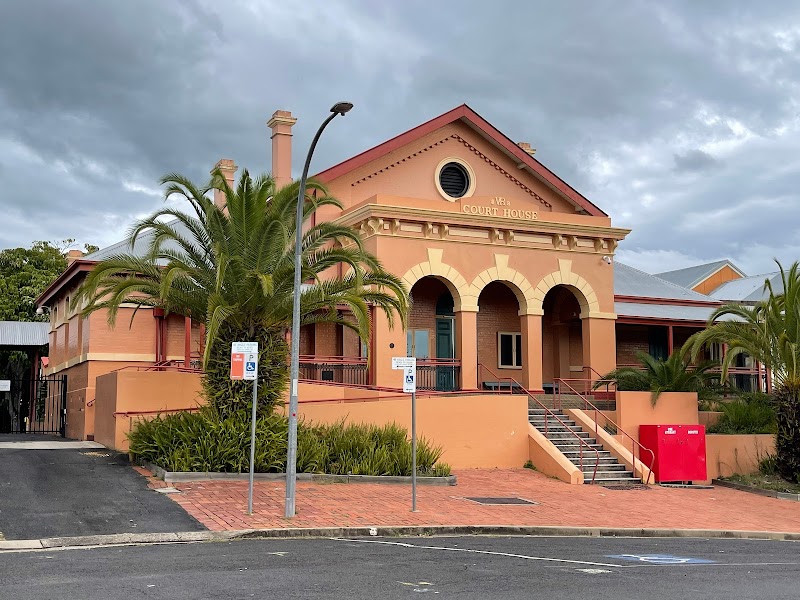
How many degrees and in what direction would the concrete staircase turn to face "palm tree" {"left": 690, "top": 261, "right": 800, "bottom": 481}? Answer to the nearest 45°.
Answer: approximately 45° to its left

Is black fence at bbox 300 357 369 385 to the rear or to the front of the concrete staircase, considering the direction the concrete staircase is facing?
to the rear

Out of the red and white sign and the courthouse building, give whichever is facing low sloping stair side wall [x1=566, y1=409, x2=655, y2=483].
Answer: the courthouse building

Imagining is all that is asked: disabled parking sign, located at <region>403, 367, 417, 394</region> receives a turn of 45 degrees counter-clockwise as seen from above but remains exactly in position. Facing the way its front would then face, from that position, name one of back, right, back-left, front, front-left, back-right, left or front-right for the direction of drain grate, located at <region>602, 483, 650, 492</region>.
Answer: left

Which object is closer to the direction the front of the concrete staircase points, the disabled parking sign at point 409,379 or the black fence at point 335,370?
the disabled parking sign

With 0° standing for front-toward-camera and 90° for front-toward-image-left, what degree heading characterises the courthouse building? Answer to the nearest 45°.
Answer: approximately 315°

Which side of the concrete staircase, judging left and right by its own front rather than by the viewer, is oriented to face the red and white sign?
right

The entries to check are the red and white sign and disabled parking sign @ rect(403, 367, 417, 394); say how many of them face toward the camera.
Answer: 2

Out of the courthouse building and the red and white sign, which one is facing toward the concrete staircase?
the courthouse building

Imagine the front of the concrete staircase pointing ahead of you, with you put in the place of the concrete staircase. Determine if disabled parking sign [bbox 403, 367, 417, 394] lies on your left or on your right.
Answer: on your right

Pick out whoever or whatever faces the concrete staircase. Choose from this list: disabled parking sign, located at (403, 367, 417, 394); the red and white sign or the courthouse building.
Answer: the courthouse building

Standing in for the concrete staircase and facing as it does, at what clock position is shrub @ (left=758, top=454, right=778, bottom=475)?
The shrub is roughly at 10 o'clock from the concrete staircase.

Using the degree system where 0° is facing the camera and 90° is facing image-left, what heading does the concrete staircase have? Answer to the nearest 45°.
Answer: approximately 315°

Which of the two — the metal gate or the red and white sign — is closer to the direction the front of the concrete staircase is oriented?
the red and white sign

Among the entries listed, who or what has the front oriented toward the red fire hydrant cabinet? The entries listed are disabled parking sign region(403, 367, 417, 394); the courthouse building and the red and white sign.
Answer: the courthouse building
